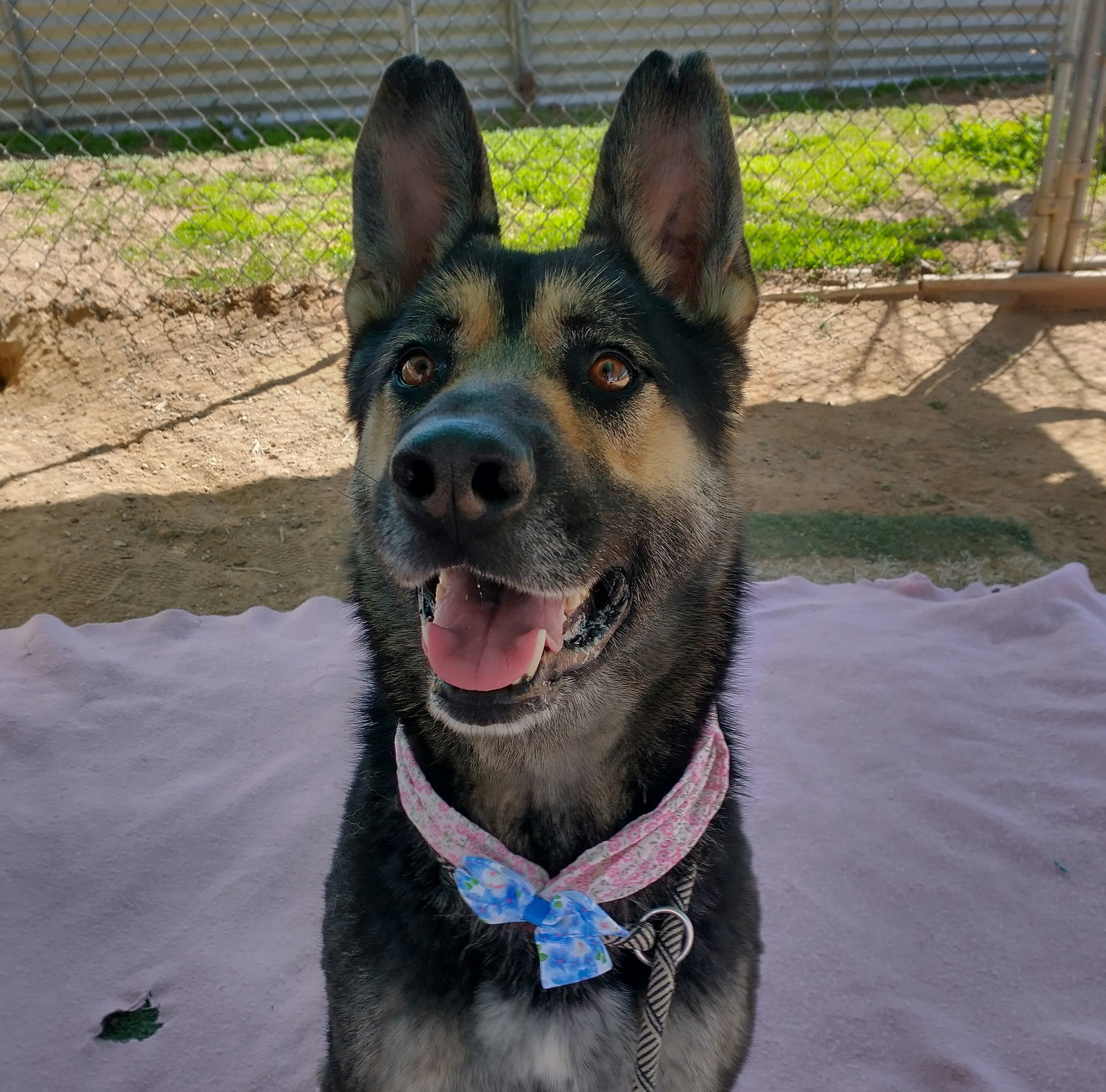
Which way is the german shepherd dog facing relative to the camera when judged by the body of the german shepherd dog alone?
toward the camera

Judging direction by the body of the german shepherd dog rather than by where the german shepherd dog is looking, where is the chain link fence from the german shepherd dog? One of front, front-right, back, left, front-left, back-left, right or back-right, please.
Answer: back
